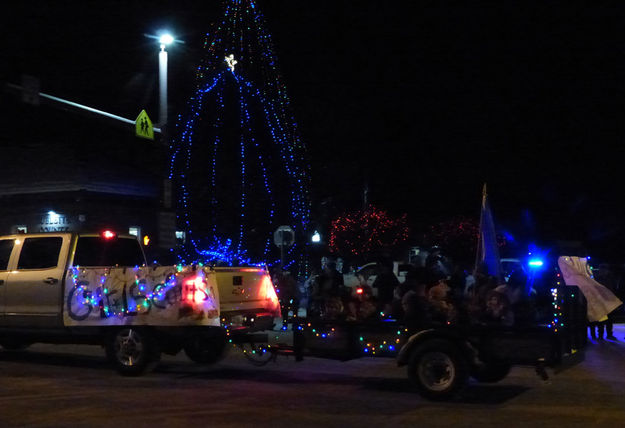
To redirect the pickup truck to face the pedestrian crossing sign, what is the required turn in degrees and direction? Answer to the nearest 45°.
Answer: approximately 45° to its right

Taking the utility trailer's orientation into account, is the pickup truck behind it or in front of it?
in front

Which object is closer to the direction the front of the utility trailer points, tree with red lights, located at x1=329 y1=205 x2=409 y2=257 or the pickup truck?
the pickup truck

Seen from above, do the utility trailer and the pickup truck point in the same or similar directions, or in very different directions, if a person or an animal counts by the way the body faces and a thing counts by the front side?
same or similar directions

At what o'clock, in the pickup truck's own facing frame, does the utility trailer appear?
The utility trailer is roughly at 6 o'clock from the pickup truck.

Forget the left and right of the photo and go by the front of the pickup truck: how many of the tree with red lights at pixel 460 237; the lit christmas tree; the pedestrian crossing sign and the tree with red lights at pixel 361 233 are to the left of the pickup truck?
0

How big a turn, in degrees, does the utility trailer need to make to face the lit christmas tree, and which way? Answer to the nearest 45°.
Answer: approximately 90° to its right

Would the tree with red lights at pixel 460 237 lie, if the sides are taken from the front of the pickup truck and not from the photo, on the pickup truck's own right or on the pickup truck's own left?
on the pickup truck's own right

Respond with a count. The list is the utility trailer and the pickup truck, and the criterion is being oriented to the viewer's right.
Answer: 0

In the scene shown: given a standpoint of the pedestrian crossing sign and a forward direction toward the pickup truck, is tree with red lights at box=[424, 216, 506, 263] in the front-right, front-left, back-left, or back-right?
back-left

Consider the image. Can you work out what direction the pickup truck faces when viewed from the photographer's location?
facing away from the viewer and to the left of the viewer

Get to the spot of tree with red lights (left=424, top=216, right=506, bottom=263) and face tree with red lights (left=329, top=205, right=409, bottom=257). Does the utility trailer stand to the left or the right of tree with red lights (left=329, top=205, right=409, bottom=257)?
left

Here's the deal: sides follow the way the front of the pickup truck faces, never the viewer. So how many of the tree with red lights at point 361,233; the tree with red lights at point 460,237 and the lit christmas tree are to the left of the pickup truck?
0

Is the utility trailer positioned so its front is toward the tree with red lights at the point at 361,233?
no

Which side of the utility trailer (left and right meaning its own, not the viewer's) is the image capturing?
left

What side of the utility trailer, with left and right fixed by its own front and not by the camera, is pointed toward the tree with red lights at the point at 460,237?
right
